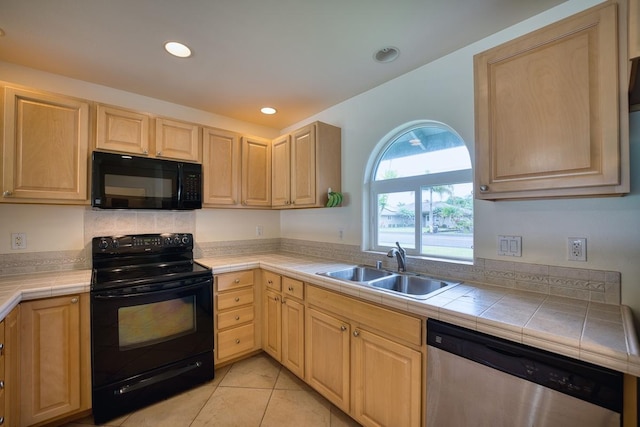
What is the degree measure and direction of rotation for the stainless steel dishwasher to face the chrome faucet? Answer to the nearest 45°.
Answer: approximately 90° to its right

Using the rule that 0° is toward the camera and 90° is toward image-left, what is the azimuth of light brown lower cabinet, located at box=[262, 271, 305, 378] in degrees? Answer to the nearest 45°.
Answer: approximately 45°

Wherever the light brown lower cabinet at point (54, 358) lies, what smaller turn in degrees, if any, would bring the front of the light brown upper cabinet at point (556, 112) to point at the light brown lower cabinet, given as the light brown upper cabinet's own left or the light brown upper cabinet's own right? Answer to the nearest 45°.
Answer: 0° — it already faces it

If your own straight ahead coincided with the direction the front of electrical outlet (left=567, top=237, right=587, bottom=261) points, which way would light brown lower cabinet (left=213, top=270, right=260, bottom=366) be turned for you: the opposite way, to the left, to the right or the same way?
to the left

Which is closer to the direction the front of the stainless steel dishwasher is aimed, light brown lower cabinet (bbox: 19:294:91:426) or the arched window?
the light brown lower cabinet

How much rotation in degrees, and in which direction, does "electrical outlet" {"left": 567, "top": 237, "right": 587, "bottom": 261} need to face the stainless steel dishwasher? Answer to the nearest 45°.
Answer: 0° — it already faces it

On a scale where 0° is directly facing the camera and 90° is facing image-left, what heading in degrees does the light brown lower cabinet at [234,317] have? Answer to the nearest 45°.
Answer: approximately 315°

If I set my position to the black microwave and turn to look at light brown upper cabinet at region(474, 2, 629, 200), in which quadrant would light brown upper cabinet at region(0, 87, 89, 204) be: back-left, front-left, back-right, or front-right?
back-right
